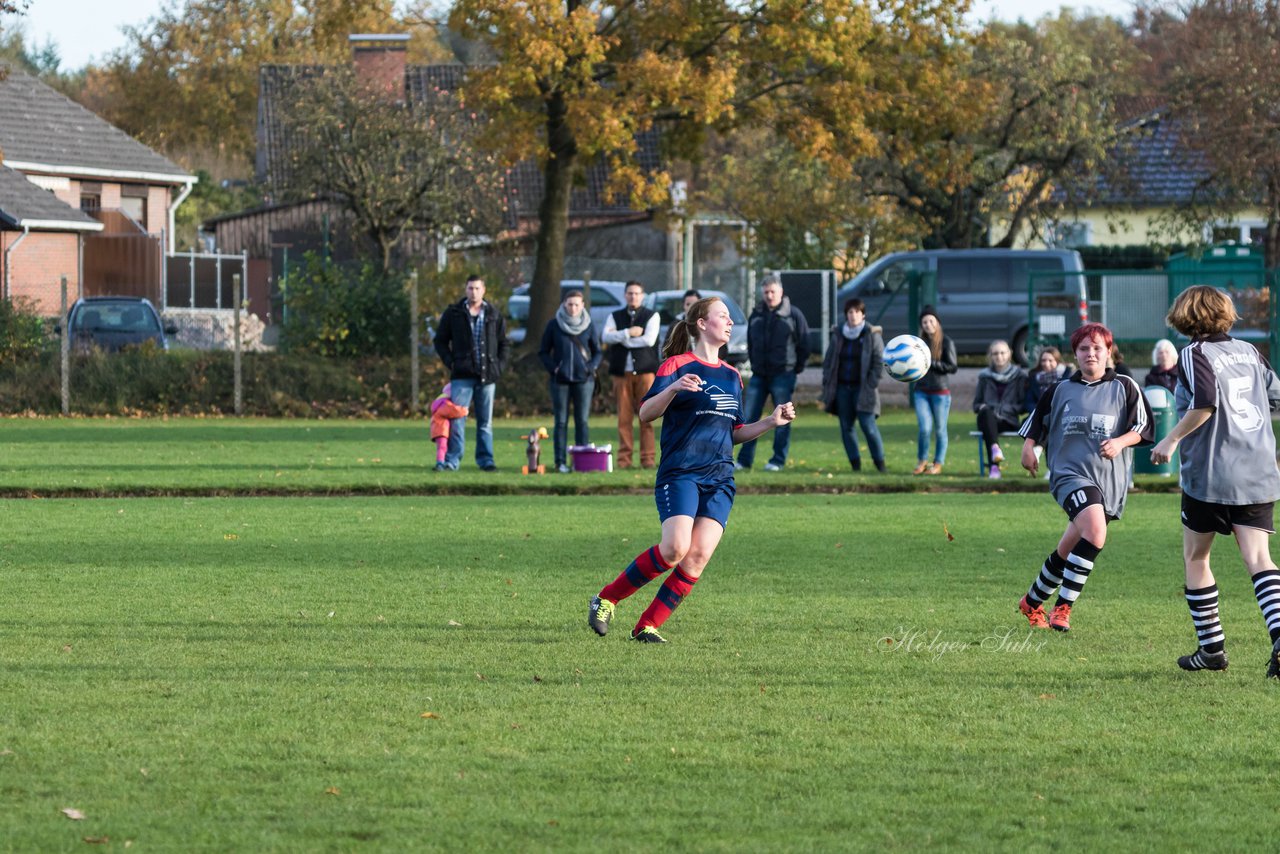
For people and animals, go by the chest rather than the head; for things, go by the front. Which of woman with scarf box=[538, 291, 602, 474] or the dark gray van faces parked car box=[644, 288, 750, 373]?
the dark gray van

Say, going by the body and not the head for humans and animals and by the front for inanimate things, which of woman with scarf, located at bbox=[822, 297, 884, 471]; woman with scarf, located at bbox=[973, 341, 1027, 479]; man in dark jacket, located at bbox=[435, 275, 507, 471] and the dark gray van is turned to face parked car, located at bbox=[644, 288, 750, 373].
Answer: the dark gray van

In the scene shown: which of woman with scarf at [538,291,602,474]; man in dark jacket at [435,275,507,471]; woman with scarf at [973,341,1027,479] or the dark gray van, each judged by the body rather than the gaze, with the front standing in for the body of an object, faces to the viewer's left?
the dark gray van

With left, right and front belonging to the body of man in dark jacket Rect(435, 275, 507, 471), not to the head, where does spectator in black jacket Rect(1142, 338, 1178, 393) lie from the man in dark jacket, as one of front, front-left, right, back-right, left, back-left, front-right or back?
left

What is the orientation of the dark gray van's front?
to the viewer's left

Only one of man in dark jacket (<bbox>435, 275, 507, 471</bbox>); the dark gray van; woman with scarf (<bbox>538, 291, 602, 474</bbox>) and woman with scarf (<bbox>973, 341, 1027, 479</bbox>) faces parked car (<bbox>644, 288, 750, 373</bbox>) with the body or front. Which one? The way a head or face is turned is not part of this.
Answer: the dark gray van

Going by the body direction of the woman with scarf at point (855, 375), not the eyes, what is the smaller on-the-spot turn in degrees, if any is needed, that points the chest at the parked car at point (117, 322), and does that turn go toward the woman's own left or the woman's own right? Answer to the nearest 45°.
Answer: approximately 135° to the woman's own right

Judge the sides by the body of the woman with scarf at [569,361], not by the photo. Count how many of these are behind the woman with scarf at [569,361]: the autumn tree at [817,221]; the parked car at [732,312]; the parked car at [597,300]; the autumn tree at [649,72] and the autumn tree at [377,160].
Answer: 5

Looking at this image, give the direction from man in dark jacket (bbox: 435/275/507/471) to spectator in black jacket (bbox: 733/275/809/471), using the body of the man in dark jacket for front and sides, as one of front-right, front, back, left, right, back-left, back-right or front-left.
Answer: left

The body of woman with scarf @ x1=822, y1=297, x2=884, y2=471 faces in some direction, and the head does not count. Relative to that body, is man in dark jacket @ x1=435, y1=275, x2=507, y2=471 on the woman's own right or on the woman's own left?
on the woman's own right

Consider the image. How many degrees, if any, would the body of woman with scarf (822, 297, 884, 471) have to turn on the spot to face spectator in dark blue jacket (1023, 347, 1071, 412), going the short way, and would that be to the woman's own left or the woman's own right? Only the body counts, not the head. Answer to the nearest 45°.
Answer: approximately 90° to the woman's own left

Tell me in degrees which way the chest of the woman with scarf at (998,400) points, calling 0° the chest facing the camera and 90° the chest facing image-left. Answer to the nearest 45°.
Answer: approximately 0°

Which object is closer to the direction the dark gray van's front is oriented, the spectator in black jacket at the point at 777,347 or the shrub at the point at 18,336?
the shrub

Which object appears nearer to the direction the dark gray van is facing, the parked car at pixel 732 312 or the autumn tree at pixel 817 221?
the parked car

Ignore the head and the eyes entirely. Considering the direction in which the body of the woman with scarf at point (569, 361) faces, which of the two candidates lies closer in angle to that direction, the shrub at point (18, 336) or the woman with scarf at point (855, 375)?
the woman with scarf
